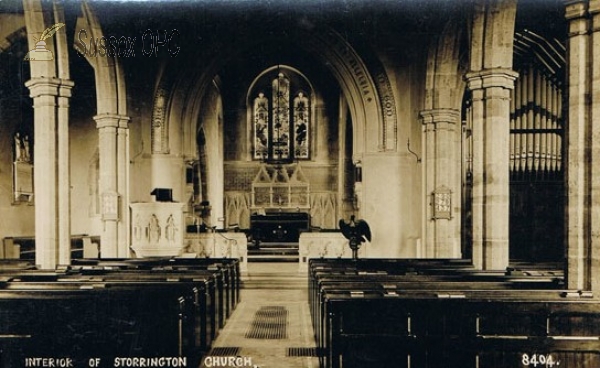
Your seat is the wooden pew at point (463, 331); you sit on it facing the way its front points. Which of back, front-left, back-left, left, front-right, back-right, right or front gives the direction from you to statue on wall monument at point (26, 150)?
front-left

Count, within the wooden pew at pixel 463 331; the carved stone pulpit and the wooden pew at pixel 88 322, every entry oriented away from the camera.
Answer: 2

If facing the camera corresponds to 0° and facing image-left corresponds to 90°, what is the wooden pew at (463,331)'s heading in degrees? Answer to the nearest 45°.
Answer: approximately 180°

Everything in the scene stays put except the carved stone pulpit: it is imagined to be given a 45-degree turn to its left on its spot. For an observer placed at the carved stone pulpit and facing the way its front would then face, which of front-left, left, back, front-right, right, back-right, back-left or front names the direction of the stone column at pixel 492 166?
front

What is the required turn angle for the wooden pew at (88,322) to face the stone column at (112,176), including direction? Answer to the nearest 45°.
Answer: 0° — it already faces it

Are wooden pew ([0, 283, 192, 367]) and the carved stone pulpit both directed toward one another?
yes

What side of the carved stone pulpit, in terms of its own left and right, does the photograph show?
front

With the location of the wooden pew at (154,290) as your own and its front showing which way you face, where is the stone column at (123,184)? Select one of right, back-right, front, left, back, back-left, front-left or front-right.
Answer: front

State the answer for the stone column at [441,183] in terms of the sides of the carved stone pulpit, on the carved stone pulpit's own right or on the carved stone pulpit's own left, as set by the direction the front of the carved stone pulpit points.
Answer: on the carved stone pulpit's own left

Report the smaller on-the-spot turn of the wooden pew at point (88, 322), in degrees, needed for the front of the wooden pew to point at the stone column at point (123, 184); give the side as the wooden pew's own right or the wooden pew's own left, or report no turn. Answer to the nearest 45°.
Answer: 0° — it already faces it

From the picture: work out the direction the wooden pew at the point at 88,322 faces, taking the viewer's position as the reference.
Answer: facing away from the viewer

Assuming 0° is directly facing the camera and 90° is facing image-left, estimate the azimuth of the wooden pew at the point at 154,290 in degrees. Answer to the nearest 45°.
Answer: approximately 180°

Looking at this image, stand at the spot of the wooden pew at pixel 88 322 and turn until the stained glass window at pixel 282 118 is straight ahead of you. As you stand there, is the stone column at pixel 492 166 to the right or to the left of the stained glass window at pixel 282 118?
right

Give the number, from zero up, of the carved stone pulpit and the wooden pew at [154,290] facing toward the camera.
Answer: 1

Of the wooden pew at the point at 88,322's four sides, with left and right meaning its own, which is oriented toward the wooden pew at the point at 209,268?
front
